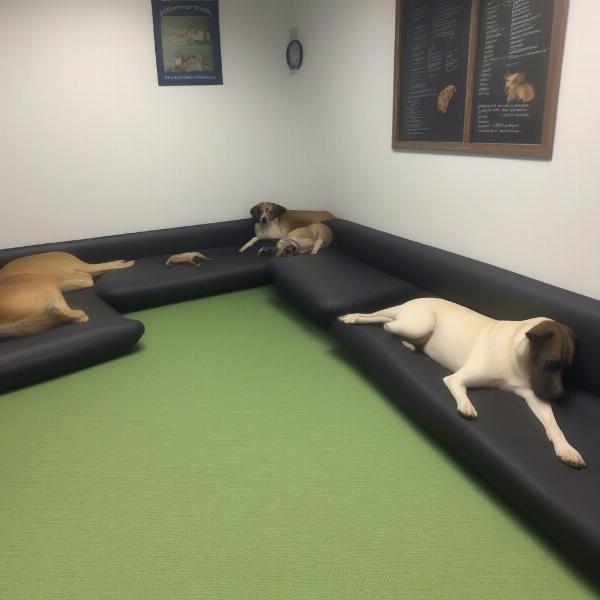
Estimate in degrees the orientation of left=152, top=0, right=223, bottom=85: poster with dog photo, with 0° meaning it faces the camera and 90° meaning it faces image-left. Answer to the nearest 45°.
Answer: approximately 0°

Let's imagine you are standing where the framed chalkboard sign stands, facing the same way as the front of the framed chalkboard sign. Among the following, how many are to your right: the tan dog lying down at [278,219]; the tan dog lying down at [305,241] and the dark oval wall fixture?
3

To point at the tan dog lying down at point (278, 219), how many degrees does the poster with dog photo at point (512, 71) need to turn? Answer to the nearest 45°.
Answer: approximately 90° to its right

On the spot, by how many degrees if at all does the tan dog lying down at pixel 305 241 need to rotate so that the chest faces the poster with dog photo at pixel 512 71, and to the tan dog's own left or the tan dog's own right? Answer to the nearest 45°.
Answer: approximately 90° to the tan dog's own left

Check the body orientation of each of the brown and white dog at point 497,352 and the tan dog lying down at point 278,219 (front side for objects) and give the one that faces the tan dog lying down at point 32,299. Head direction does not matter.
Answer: the tan dog lying down at point 278,219

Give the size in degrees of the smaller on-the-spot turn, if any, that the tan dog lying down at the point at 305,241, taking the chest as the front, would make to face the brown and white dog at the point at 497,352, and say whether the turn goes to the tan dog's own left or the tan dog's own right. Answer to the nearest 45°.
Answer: approximately 45° to the tan dog's own left

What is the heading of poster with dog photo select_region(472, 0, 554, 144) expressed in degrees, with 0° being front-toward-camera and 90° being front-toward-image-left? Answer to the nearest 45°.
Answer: approximately 45°

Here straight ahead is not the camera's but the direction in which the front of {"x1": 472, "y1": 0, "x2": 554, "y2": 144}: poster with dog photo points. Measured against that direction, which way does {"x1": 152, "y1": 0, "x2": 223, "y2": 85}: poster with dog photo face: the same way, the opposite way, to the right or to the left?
to the left
